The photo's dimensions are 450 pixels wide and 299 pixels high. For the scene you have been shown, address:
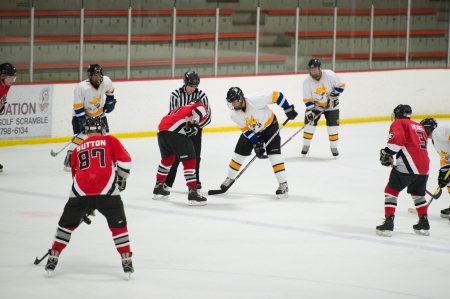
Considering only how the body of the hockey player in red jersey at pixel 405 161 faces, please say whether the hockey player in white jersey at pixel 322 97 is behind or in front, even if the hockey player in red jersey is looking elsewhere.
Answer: in front

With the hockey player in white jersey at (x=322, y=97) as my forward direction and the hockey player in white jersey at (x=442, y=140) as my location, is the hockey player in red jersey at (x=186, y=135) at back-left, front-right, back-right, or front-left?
front-left

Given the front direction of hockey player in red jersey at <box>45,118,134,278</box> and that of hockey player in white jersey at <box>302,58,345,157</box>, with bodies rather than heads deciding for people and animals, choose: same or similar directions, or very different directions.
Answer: very different directions

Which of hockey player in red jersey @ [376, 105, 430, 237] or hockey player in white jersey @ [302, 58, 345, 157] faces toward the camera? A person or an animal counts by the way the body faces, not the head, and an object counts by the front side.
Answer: the hockey player in white jersey

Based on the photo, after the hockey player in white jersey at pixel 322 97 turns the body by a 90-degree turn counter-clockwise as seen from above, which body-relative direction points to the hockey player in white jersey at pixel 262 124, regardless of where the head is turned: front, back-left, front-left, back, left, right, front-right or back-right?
right

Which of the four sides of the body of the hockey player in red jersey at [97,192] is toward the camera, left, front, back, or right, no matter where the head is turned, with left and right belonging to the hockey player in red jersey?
back

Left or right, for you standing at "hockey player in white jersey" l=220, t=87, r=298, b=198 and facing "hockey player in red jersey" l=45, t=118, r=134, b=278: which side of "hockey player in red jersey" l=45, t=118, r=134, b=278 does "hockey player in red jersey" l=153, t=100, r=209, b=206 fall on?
right

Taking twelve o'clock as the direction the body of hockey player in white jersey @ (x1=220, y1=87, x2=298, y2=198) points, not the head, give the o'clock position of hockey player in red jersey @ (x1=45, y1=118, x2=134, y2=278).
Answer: The hockey player in red jersey is roughly at 11 o'clock from the hockey player in white jersey.

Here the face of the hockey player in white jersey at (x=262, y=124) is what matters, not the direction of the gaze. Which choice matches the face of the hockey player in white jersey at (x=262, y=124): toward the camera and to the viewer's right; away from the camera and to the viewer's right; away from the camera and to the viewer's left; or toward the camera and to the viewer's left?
toward the camera and to the viewer's left

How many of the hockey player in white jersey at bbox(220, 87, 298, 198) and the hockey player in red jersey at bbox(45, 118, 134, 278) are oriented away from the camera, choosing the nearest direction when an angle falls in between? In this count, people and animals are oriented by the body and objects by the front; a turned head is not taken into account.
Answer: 1

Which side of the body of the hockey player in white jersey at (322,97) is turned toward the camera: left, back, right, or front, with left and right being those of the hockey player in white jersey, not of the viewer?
front

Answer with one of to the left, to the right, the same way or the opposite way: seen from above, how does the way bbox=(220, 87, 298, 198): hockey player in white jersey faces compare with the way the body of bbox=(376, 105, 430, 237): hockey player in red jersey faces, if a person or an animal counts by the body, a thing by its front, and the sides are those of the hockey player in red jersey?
to the left

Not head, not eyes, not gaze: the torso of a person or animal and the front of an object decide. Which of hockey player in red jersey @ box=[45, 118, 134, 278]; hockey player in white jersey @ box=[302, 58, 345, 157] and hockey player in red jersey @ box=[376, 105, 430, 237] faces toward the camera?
the hockey player in white jersey

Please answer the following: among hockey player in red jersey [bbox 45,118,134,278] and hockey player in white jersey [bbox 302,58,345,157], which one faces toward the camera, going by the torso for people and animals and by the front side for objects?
the hockey player in white jersey

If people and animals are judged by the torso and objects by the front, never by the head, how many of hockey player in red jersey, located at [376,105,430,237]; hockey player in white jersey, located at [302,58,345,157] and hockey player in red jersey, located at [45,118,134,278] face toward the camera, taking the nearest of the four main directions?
1

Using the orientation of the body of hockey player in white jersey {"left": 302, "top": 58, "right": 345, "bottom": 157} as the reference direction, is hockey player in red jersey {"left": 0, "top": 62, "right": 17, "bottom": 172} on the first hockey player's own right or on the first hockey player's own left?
on the first hockey player's own right

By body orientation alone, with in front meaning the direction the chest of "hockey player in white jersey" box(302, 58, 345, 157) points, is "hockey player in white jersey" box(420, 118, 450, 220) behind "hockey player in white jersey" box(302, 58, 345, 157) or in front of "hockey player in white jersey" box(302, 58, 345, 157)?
in front

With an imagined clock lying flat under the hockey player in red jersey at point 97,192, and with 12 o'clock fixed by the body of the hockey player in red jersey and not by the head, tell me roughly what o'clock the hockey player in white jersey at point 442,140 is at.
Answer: The hockey player in white jersey is roughly at 2 o'clock from the hockey player in red jersey.
